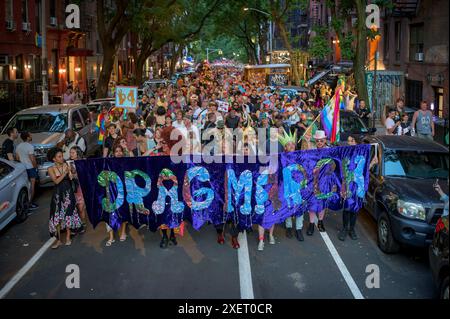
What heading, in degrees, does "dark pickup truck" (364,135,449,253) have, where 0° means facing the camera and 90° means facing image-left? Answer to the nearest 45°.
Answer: approximately 315°

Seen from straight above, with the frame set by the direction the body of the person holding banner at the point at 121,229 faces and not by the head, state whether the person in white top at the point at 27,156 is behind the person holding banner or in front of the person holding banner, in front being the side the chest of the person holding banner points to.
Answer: behind

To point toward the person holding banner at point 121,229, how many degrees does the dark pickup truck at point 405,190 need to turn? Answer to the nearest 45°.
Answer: approximately 135° to its right

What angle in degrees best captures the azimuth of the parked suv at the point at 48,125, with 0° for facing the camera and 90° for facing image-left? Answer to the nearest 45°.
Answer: approximately 45°

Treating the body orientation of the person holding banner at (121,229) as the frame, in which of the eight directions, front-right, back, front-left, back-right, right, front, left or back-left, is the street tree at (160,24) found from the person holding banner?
back
